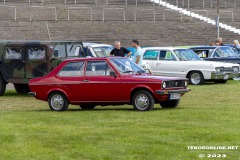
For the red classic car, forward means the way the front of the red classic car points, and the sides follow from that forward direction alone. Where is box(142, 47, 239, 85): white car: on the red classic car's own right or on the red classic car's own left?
on the red classic car's own left

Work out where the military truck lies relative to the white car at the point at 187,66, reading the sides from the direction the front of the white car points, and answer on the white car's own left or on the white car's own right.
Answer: on the white car's own right

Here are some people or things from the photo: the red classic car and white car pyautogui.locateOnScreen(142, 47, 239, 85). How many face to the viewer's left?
0

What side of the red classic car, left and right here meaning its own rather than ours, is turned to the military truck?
back

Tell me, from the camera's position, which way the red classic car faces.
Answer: facing the viewer and to the right of the viewer
